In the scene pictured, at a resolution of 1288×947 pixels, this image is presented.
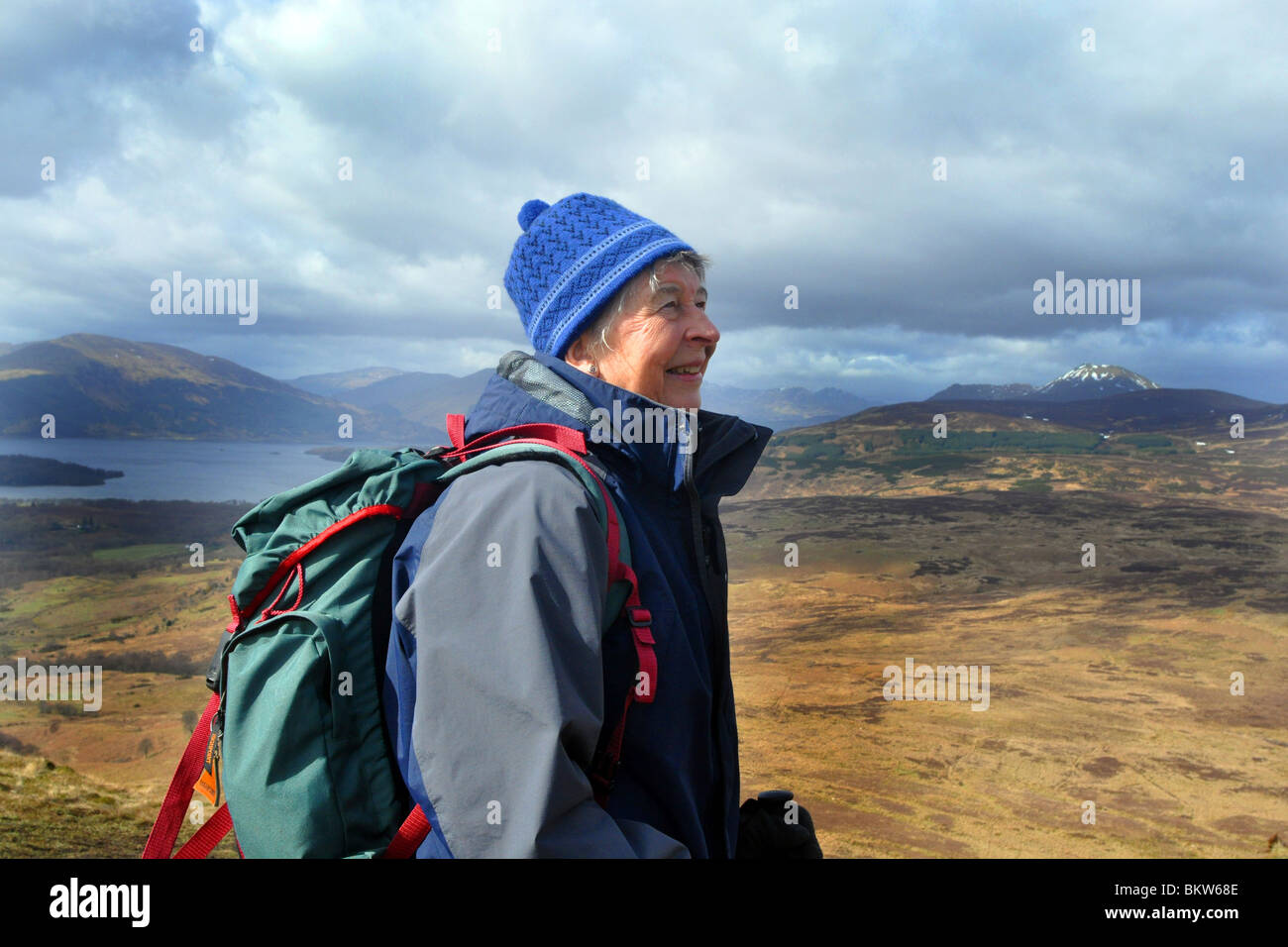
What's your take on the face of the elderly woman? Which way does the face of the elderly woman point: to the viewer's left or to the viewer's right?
to the viewer's right

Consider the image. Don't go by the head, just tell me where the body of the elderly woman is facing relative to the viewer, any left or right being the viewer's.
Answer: facing to the right of the viewer
